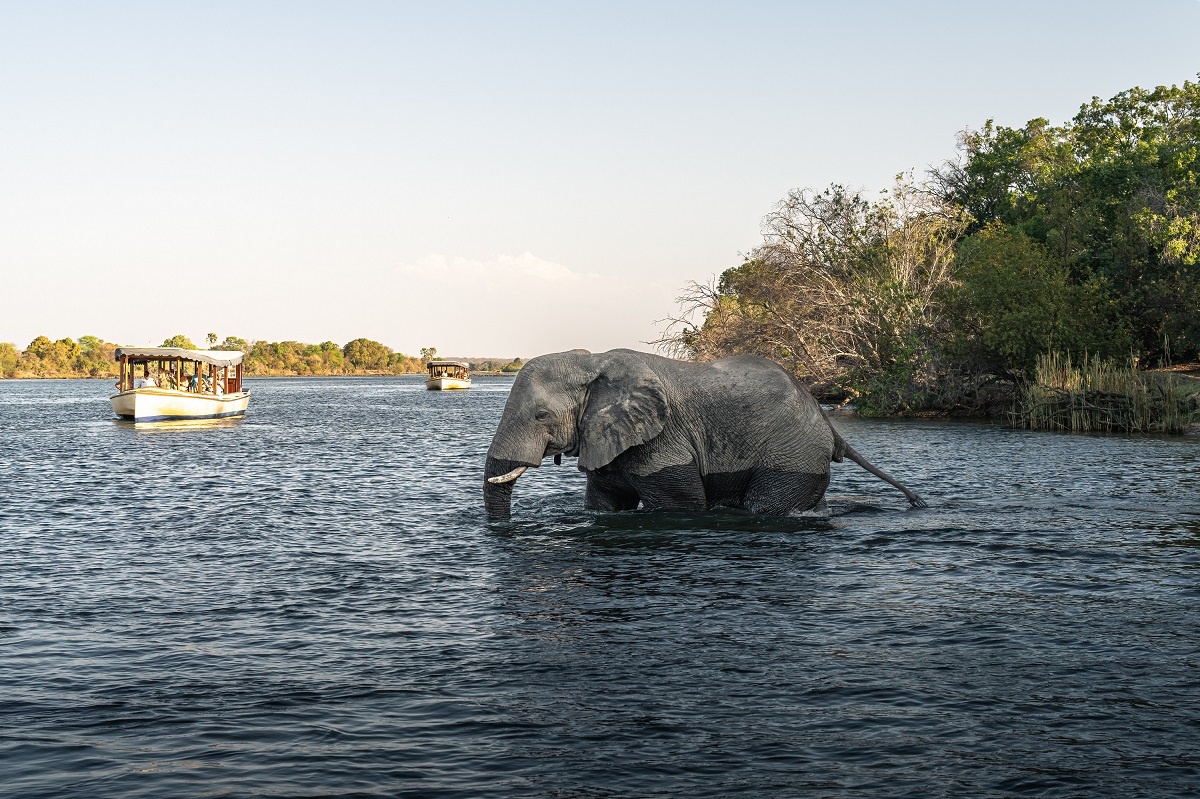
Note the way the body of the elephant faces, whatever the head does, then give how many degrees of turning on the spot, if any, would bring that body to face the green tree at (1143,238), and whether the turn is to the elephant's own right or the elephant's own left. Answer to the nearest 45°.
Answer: approximately 135° to the elephant's own right

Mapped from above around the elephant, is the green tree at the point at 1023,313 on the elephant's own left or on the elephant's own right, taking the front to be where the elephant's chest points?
on the elephant's own right

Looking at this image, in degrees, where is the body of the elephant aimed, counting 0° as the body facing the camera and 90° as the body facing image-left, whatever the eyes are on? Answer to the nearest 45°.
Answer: approximately 90°
